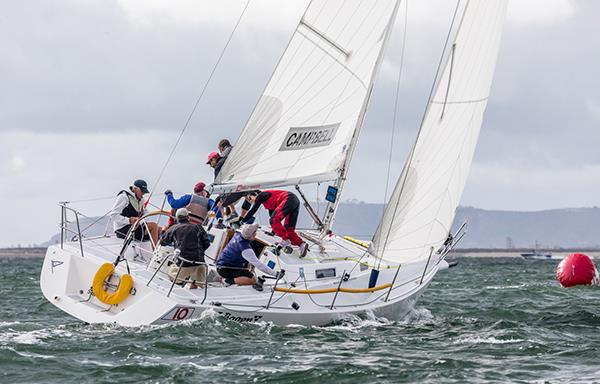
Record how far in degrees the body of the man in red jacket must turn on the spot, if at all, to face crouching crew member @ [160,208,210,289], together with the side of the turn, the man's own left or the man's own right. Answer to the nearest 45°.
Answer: approximately 45° to the man's own left

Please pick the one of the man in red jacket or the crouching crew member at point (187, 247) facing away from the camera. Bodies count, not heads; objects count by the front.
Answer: the crouching crew member

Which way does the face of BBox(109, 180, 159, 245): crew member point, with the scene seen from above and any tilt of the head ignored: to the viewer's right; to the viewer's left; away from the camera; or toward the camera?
to the viewer's right

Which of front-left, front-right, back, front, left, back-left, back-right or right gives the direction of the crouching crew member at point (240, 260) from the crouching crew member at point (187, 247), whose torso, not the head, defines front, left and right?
right

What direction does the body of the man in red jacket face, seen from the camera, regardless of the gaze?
to the viewer's left

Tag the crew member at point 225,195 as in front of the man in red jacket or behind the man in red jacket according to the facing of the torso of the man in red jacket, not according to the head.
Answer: in front

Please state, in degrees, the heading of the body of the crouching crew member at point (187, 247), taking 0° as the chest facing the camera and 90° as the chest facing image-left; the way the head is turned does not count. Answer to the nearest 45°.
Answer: approximately 180°

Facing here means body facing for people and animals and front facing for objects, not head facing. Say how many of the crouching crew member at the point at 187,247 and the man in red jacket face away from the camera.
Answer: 1

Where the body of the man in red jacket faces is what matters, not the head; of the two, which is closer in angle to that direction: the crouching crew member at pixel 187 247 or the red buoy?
the crouching crew member

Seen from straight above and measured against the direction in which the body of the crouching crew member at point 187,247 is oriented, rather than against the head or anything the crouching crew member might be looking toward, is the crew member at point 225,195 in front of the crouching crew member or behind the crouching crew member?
in front
